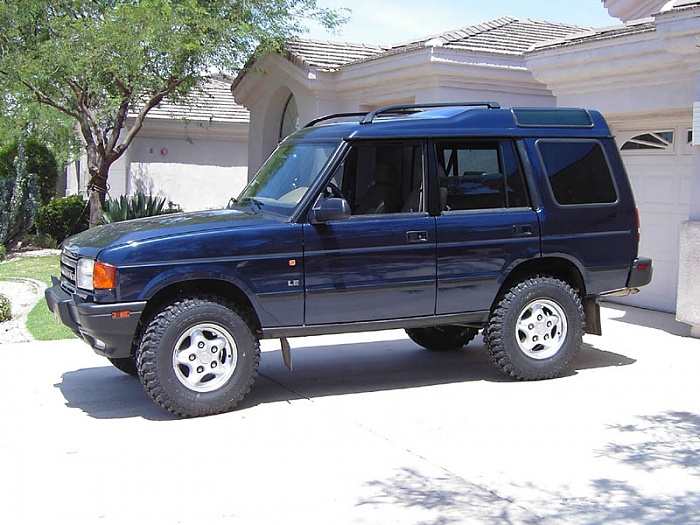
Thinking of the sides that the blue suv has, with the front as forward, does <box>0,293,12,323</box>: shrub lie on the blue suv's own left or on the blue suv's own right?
on the blue suv's own right

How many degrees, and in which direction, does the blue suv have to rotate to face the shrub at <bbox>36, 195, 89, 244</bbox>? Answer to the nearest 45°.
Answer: approximately 90° to its right

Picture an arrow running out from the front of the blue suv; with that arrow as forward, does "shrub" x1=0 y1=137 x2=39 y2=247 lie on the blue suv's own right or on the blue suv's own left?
on the blue suv's own right

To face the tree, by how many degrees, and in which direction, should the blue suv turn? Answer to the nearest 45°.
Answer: approximately 90° to its right

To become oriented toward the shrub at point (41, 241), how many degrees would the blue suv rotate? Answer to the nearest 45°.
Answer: approximately 90° to its right

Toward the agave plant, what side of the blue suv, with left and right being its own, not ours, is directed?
right

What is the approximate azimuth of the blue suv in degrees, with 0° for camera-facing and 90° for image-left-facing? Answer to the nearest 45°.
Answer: approximately 45°

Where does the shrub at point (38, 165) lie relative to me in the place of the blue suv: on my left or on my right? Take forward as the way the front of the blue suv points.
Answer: on my right
